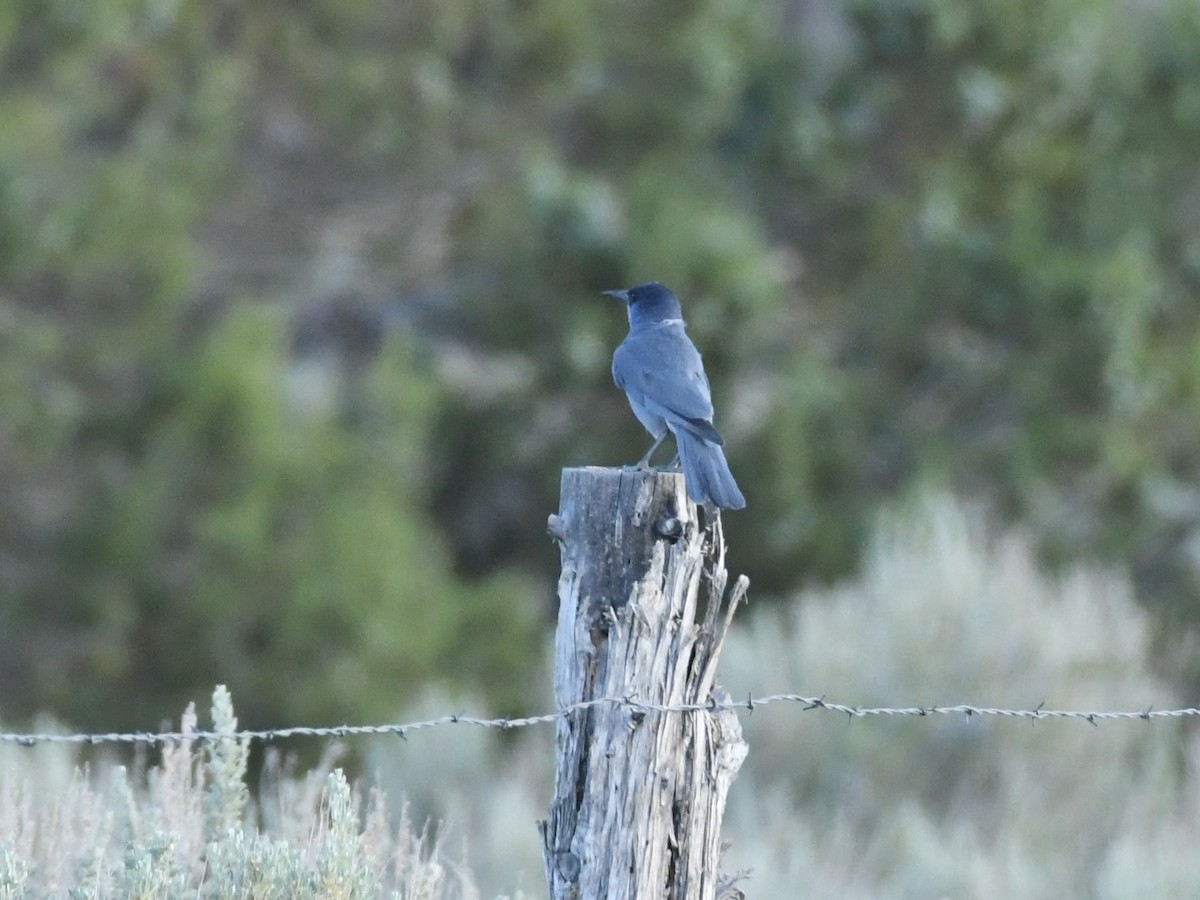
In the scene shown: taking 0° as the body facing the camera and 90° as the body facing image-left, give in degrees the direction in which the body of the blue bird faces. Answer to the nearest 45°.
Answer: approximately 135°
